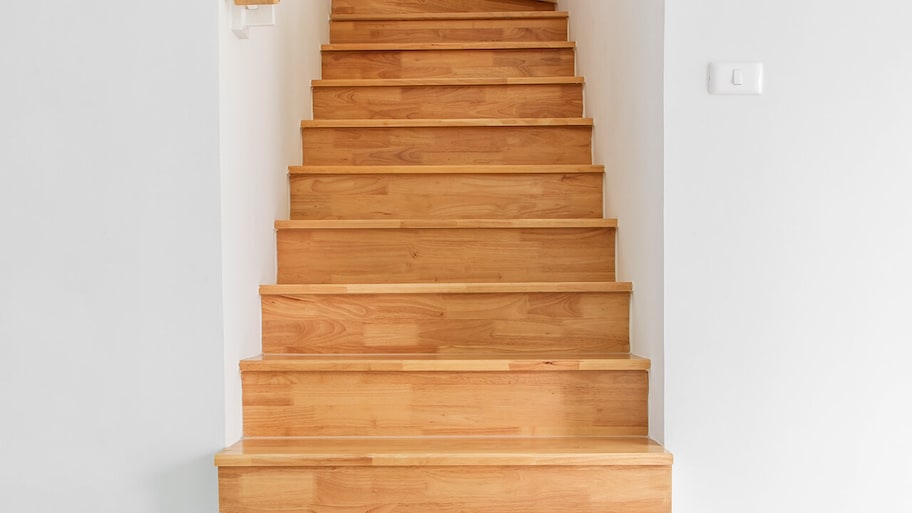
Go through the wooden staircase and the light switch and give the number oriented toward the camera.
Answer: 2

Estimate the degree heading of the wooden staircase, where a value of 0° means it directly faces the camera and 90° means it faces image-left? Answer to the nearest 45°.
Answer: approximately 0°

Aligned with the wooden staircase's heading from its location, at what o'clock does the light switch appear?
The light switch is roughly at 10 o'clock from the wooden staircase.

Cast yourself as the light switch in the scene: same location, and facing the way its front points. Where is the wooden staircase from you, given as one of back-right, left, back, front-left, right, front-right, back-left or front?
right

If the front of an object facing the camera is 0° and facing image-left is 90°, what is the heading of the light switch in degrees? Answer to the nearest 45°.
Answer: approximately 0°
